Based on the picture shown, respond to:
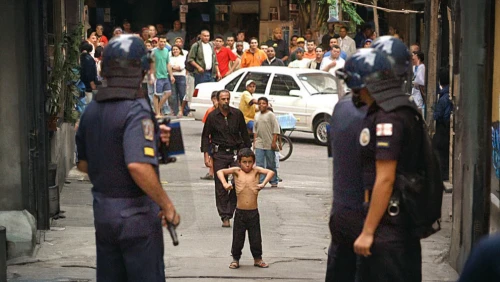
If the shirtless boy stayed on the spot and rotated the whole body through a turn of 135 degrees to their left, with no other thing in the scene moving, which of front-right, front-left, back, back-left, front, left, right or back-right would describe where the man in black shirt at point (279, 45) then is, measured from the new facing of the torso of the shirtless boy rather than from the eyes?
front-left

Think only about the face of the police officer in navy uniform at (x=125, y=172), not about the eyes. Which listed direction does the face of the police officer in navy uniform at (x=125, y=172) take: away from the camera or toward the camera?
away from the camera

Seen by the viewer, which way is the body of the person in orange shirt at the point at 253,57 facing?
toward the camera

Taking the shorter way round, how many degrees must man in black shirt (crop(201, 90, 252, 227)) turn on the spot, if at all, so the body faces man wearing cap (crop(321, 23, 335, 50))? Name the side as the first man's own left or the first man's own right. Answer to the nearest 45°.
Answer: approximately 180°

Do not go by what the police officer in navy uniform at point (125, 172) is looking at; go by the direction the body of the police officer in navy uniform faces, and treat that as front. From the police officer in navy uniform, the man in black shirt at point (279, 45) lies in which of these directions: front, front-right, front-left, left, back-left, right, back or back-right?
front-left

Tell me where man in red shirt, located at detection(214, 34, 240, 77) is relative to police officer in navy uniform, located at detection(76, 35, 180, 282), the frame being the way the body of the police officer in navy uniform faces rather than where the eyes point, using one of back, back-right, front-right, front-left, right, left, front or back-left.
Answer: front-left

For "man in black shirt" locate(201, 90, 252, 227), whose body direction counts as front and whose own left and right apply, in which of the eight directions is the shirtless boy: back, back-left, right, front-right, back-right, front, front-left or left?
front

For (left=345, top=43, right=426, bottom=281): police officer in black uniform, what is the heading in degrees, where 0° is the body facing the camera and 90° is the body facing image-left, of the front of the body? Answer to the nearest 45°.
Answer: approximately 90°

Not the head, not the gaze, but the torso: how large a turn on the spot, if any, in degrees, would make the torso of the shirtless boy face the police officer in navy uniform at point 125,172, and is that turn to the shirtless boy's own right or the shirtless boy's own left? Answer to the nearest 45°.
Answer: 0° — they already face them

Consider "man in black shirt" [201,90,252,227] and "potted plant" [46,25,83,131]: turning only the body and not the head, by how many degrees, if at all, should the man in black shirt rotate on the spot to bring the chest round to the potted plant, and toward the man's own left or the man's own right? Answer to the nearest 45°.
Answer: approximately 135° to the man's own right

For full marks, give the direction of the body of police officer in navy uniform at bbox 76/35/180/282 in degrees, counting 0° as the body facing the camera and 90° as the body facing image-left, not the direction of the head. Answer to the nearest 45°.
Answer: approximately 225°

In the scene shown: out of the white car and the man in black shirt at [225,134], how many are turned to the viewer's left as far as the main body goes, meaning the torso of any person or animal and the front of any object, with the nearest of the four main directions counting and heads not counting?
0

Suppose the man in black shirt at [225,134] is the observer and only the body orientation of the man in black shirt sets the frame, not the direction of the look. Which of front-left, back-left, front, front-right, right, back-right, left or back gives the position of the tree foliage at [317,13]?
back

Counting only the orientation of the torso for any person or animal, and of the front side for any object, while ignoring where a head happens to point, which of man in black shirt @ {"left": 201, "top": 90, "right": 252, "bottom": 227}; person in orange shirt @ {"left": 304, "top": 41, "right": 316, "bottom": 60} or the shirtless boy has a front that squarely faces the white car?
the person in orange shirt

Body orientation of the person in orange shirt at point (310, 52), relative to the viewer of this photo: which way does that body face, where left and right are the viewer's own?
facing the viewer
